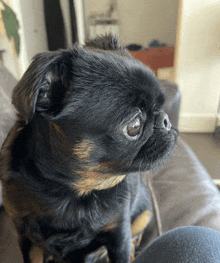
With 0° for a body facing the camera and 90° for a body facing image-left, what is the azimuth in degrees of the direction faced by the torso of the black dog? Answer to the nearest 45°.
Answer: approximately 315°

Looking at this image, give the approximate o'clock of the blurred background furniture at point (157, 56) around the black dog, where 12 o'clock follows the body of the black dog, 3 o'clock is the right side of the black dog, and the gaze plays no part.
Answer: The blurred background furniture is roughly at 8 o'clock from the black dog.
